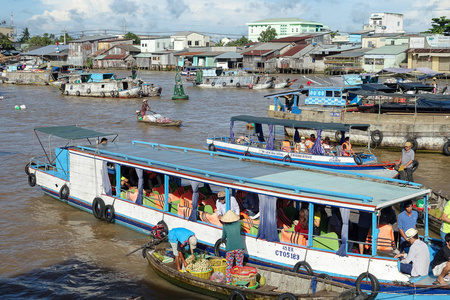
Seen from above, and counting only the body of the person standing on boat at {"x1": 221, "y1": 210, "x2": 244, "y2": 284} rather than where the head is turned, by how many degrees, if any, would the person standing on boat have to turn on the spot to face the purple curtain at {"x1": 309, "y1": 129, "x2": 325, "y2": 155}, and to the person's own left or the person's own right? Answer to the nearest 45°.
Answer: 0° — they already face it

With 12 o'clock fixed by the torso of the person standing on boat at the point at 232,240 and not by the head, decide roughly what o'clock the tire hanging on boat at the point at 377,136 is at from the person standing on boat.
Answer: The tire hanging on boat is roughly at 1 o'clock from the person standing on boat.

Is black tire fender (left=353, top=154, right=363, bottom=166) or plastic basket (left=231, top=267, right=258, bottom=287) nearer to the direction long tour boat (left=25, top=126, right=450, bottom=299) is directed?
the plastic basket

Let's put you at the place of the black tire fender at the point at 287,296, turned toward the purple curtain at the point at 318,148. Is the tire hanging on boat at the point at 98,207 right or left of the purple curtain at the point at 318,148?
left

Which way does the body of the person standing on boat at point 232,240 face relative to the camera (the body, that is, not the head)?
away from the camera

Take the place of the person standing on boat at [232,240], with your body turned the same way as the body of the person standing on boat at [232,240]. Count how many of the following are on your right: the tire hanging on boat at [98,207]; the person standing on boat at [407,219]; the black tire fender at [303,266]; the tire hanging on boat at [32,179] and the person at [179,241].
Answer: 2

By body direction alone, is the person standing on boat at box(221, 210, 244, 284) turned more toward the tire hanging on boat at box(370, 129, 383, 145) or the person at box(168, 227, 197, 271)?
the tire hanging on boat
